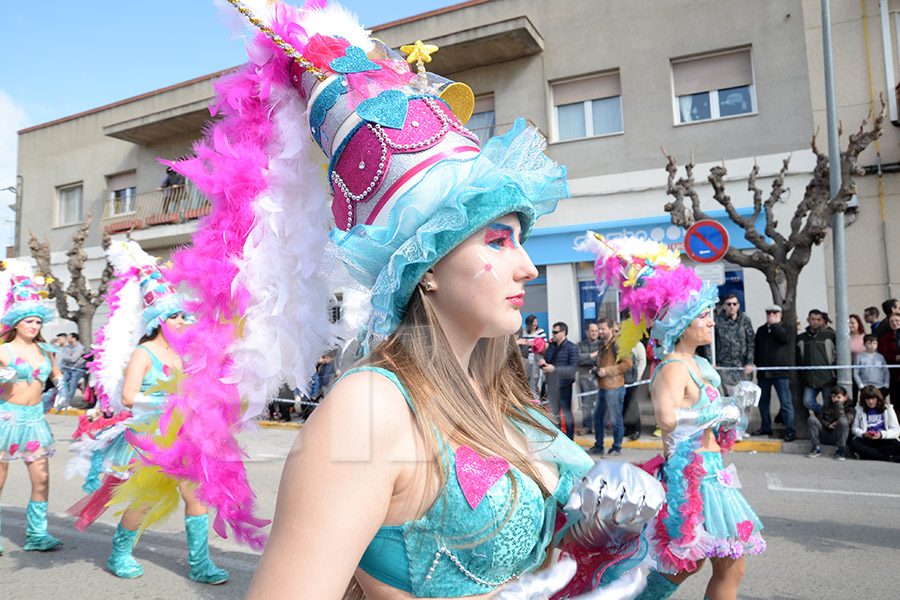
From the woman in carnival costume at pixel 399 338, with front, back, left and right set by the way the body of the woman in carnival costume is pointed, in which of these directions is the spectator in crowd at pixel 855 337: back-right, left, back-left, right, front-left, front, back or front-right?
front-left

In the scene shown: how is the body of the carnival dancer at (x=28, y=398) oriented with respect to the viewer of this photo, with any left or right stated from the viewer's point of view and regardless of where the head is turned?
facing the viewer and to the right of the viewer

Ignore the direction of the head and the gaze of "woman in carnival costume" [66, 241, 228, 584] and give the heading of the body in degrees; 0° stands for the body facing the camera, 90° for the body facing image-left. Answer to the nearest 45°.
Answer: approximately 270°

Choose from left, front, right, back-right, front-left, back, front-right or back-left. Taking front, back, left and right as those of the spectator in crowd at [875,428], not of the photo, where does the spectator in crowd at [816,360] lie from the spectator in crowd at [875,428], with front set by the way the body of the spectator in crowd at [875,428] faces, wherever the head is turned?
back-right

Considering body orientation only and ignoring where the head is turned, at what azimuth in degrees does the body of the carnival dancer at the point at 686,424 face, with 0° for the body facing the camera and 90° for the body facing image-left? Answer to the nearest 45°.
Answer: approximately 270°

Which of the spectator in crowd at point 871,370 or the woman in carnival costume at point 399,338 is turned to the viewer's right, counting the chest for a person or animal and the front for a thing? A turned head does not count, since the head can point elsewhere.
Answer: the woman in carnival costume

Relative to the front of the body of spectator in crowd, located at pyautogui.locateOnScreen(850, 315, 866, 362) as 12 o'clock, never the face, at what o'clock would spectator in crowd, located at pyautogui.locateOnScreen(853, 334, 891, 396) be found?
spectator in crowd, located at pyautogui.locateOnScreen(853, 334, 891, 396) is roughly at 10 o'clock from spectator in crowd, located at pyautogui.locateOnScreen(850, 315, 866, 362).

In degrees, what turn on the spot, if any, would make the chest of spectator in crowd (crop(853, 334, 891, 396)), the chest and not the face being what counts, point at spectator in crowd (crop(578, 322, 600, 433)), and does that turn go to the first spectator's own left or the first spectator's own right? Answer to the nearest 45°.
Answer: approximately 45° to the first spectator's own right

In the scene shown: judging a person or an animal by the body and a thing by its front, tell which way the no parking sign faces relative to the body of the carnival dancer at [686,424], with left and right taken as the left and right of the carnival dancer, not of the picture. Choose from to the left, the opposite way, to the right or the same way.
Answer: to the right

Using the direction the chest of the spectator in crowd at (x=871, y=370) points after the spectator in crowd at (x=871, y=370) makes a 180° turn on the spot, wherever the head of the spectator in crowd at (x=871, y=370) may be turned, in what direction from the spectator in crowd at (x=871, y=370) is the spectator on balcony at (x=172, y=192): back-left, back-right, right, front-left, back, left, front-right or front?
left
